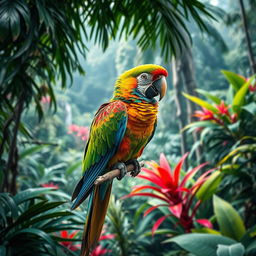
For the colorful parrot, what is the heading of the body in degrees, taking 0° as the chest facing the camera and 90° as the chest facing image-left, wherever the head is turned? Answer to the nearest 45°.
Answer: approximately 315°

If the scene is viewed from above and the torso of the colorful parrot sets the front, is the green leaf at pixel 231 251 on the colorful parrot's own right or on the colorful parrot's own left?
on the colorful parrot's own left

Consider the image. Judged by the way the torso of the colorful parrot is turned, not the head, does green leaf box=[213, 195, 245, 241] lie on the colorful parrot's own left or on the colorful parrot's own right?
on the colorful parrot's own left

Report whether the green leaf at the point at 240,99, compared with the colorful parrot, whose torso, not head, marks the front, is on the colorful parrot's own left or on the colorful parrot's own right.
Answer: on the colorful parrot's own left

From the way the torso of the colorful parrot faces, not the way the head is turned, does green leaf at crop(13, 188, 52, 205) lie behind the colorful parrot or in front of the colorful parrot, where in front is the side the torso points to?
behind
